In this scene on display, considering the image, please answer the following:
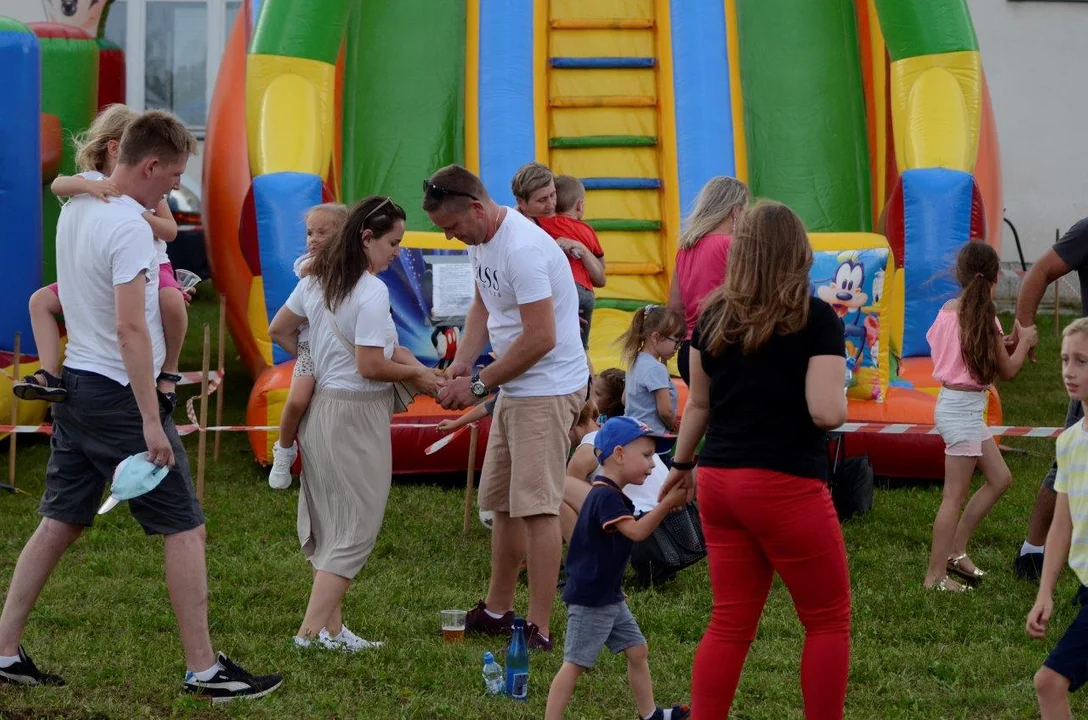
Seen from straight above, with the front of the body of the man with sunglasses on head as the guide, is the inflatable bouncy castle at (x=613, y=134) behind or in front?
behind

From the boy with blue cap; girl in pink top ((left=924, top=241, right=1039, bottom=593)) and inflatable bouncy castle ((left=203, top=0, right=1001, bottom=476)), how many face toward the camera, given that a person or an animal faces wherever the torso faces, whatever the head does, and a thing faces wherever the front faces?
1

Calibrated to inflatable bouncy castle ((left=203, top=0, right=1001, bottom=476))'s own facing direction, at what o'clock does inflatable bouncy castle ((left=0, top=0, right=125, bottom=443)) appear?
inflatable bouncy castle ((left=0, top=0, right=125, bottom=443)) is roughly at 2 o'clock from inflatable bouncy castle ((left=203, top=0, right=1001, bottom=476)).

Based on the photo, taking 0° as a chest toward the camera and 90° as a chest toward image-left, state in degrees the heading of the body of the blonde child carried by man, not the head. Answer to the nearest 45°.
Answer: approximately 45°

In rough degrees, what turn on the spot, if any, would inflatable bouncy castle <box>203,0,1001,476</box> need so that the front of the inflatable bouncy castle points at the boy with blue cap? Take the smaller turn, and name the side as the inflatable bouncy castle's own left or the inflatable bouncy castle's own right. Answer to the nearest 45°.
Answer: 0° — it already faces them

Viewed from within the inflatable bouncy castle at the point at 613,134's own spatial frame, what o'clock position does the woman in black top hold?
The woman in black top is roughly at 12 o'clock from the inflatable bouncy castle.

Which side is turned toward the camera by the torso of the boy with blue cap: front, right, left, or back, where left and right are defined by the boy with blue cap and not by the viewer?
right

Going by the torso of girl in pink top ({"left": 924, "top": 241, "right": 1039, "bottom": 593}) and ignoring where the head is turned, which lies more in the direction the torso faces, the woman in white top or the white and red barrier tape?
the white and red barrier tape

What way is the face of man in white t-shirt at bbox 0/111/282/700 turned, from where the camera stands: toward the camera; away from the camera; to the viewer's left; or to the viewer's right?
to the viewer's right

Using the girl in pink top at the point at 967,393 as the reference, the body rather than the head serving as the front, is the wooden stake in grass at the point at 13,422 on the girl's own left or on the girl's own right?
on the girl's own left

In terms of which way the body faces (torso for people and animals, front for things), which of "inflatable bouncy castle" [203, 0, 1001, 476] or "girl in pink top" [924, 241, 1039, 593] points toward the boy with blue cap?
the inflatable bouncy castle

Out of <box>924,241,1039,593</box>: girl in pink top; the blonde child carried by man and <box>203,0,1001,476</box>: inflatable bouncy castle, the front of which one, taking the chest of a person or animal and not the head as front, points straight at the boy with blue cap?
the inflatable bouncy castle
